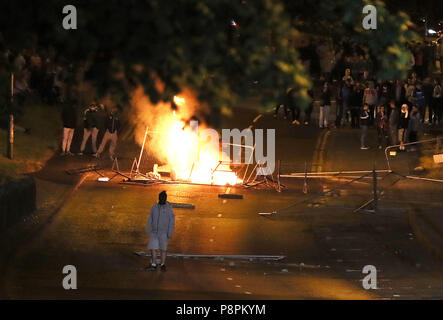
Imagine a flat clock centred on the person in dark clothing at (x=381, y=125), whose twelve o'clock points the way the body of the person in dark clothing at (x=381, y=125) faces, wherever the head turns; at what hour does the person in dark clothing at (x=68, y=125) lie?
the person in dark clothing at (x=68, y=125) is roughly at 2 o'clock from the person in dark clothing at (x=381, y=125).

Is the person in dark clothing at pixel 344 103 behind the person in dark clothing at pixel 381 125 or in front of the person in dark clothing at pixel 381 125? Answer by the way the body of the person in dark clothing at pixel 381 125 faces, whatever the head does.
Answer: behind

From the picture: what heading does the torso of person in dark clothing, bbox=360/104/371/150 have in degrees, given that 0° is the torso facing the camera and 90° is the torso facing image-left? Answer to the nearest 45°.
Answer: approximately 45°

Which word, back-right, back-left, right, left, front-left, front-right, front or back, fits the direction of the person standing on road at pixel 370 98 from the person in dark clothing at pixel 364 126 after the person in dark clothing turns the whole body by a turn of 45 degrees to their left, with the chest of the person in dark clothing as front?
back

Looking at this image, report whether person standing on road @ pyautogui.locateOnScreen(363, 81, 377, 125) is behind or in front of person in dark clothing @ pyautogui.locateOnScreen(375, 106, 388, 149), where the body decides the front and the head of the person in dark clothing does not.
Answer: behind

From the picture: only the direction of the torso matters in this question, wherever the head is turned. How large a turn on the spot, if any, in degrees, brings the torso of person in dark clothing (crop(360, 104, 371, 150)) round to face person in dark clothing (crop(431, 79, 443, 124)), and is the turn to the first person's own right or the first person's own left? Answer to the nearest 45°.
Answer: approximately 180°

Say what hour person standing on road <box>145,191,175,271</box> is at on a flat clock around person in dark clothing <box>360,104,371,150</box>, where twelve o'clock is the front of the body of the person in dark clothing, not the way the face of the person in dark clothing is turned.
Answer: The person standing on road is roughly at 11 o'clock from the person in dark clothing.

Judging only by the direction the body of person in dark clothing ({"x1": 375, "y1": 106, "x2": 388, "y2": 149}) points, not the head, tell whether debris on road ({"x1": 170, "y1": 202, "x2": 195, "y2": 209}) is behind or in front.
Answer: in front
